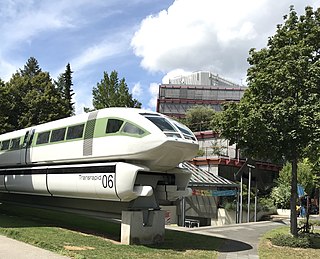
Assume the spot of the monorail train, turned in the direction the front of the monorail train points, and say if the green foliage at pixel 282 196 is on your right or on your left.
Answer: on your left

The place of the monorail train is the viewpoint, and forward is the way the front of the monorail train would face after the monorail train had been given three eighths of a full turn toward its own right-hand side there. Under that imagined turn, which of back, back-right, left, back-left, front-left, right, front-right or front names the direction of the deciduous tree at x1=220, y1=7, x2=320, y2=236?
back

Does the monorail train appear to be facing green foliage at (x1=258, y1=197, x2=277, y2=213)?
no

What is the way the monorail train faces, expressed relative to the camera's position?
facing the viewer and to the right of the viewer
